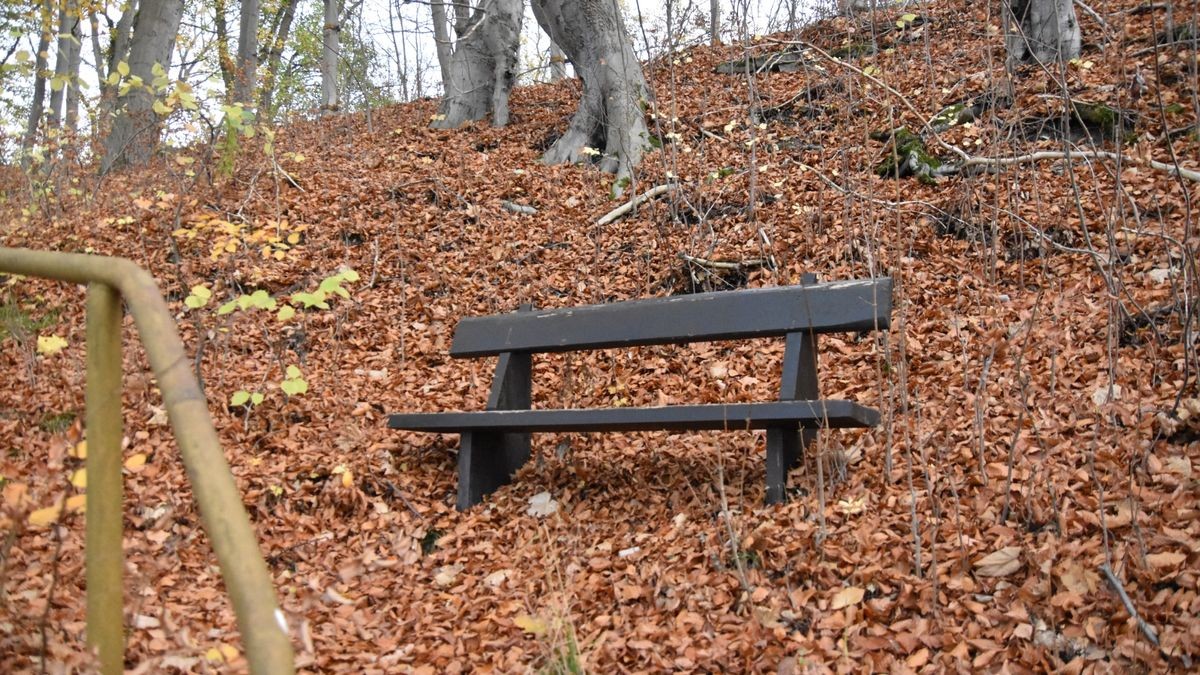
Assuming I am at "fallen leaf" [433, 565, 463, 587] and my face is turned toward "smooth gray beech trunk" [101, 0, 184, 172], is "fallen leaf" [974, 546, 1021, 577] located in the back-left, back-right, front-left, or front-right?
back-right

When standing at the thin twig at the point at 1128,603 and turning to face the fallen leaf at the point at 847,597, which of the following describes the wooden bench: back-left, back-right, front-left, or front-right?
front-right

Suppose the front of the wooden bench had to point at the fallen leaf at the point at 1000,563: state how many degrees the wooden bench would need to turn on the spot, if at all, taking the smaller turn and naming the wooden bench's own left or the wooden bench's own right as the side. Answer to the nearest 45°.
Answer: approximately 90° to the wooden bench's own left

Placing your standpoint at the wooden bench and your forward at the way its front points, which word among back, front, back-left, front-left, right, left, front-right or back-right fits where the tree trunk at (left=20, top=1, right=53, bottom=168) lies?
right

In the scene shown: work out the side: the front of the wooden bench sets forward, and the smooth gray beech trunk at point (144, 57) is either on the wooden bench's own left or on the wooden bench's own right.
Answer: on the wooden bench's own right

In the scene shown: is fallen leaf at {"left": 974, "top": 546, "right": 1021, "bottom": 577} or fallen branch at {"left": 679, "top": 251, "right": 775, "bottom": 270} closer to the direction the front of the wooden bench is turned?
the fallen leaf

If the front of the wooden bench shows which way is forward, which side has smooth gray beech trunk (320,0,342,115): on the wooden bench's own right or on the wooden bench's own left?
on the wooden bench's own right

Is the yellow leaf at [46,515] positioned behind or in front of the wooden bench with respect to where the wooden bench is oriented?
in front

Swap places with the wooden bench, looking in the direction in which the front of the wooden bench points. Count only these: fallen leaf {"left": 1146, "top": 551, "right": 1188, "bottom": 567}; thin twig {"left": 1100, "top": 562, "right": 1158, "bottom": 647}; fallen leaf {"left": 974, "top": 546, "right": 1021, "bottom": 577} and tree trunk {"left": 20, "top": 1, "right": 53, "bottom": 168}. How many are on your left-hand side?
3

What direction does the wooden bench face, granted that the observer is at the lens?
facing the viewer and to the left of the viewer

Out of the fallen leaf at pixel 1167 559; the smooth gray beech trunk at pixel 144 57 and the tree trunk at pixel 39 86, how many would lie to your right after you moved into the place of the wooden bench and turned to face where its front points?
2

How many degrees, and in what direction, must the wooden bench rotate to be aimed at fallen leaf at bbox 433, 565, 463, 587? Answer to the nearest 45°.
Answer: approximately 45° to its right

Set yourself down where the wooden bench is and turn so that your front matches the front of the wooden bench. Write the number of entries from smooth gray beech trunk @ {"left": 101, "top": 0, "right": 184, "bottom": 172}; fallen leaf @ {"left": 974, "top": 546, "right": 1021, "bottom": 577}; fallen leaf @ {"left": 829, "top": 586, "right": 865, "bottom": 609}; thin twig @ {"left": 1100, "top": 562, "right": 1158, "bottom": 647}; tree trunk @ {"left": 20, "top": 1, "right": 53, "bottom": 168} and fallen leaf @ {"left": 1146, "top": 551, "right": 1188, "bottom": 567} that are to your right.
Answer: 2

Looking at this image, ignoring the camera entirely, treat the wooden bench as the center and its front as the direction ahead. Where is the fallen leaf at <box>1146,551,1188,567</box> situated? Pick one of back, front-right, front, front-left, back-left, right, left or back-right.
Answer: left

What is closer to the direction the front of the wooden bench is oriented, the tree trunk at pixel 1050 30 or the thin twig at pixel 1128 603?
the thin twig

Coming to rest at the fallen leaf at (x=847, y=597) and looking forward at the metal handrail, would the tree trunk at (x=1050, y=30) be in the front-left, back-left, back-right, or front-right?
back-right

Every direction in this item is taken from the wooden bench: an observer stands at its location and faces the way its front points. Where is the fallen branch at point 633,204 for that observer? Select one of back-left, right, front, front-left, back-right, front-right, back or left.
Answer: back-right
